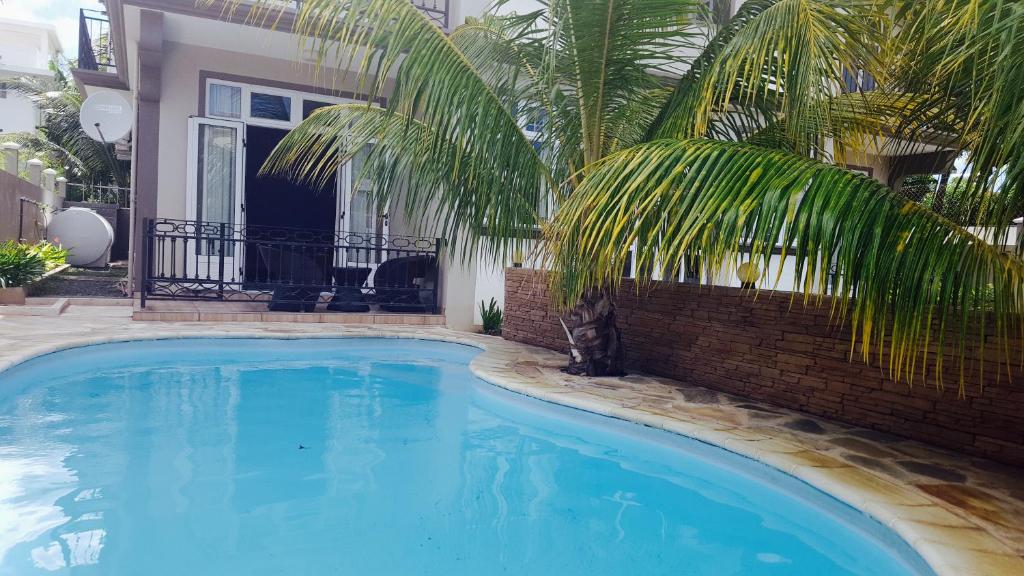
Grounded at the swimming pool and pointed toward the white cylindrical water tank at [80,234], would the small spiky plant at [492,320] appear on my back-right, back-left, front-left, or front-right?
front-right

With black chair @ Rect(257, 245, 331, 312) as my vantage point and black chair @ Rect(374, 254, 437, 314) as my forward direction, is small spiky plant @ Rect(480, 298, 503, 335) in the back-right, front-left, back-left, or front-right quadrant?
front-right

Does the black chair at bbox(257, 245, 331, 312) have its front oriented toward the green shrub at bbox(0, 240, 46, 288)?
no

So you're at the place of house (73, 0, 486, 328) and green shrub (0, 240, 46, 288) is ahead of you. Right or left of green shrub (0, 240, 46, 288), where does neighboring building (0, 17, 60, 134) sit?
right
